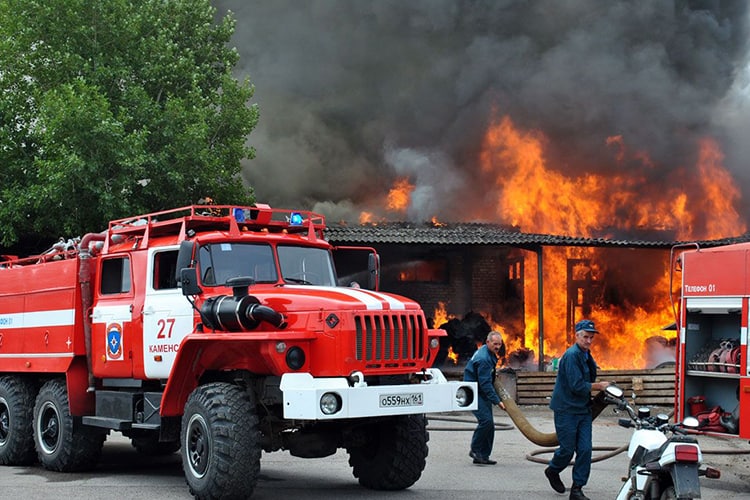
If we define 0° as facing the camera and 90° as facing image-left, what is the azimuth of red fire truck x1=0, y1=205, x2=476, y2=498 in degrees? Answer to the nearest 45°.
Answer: approximately 315°

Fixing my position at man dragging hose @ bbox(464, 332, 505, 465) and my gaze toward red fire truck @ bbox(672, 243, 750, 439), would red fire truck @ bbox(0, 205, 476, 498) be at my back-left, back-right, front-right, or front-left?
back-right

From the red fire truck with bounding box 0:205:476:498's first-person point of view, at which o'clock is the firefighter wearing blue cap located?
The firefighter wearing blue cap is roughly at 11 o'clock from the red fire truck.

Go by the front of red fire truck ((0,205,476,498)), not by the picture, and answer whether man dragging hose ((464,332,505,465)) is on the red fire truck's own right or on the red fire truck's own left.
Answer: on the red fire truck's own left

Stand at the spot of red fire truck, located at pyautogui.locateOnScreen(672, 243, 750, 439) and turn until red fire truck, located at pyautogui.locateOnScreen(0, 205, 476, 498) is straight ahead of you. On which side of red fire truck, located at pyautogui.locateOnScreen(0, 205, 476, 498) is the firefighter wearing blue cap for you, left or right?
left
